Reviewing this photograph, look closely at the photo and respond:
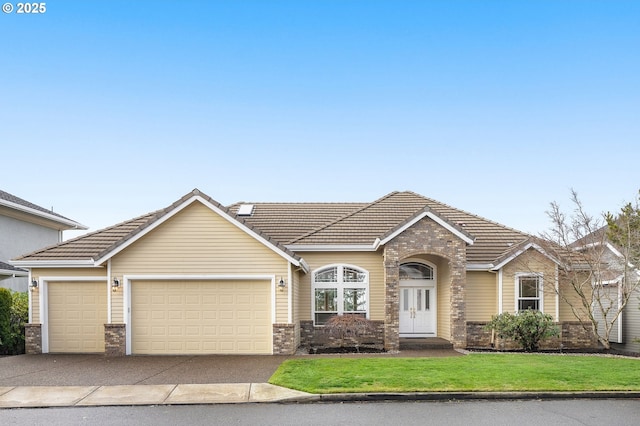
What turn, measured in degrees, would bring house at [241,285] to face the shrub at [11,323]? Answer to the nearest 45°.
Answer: approximately 90° to its right

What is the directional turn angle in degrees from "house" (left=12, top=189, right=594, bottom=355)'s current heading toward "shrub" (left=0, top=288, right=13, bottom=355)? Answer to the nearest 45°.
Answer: approximately 90° to its right

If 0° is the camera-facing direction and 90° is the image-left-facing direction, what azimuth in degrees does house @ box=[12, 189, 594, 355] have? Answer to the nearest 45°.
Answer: approximately 0°

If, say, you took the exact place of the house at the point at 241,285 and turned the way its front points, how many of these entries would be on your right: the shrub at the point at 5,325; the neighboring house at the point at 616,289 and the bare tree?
1

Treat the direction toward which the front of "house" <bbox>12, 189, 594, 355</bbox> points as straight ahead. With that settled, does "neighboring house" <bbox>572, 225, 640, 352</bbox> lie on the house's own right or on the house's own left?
on the house's own left
